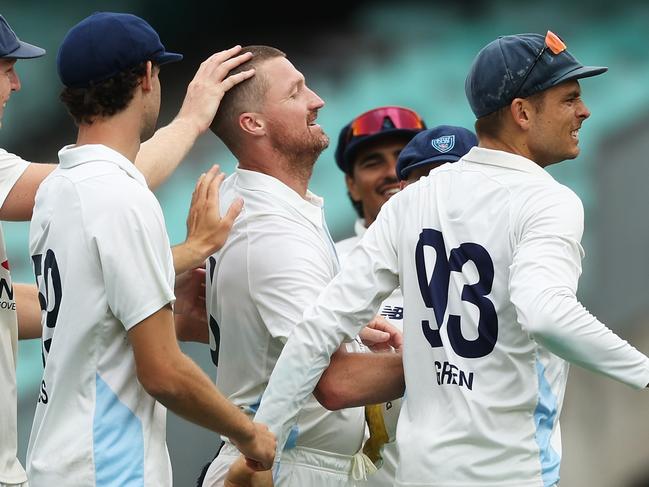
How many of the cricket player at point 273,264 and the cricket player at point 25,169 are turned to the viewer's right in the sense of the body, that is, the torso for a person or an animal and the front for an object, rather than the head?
2

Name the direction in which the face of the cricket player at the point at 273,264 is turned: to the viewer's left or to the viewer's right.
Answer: to the viewer's right

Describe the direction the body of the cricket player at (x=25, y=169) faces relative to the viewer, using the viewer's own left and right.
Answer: facing to the right of the viewer

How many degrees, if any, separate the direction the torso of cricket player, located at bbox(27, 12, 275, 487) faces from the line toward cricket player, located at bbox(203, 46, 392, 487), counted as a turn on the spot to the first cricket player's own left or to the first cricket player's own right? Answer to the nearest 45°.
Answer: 0° — they already face them

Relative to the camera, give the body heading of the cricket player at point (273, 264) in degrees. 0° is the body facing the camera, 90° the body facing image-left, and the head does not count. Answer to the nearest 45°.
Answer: approximately 270°

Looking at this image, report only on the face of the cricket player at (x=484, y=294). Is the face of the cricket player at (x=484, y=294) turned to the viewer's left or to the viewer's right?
to the viewer's right

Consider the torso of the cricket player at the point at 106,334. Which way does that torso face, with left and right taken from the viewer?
facing away from the viewer and to the right of the viewer

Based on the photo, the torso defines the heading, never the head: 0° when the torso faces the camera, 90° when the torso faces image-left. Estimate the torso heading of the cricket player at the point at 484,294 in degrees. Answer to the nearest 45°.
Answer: approximately 225°
